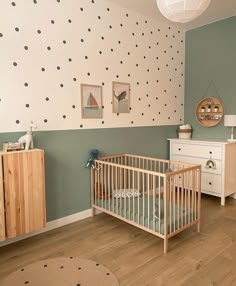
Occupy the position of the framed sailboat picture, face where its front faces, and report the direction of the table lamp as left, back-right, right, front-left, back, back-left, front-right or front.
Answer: front-left

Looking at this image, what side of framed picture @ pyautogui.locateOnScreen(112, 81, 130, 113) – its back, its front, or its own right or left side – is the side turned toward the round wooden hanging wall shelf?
left

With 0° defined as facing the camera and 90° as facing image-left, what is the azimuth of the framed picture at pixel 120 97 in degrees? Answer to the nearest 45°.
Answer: approximately 315°

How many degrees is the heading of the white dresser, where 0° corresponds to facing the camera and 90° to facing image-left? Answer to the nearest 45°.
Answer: approximately 45°

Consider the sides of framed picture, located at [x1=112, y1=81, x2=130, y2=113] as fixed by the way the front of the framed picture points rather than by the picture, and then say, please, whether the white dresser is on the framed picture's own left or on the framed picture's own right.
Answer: on the framed picture's own left

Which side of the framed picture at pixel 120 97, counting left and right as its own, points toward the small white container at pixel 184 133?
left
